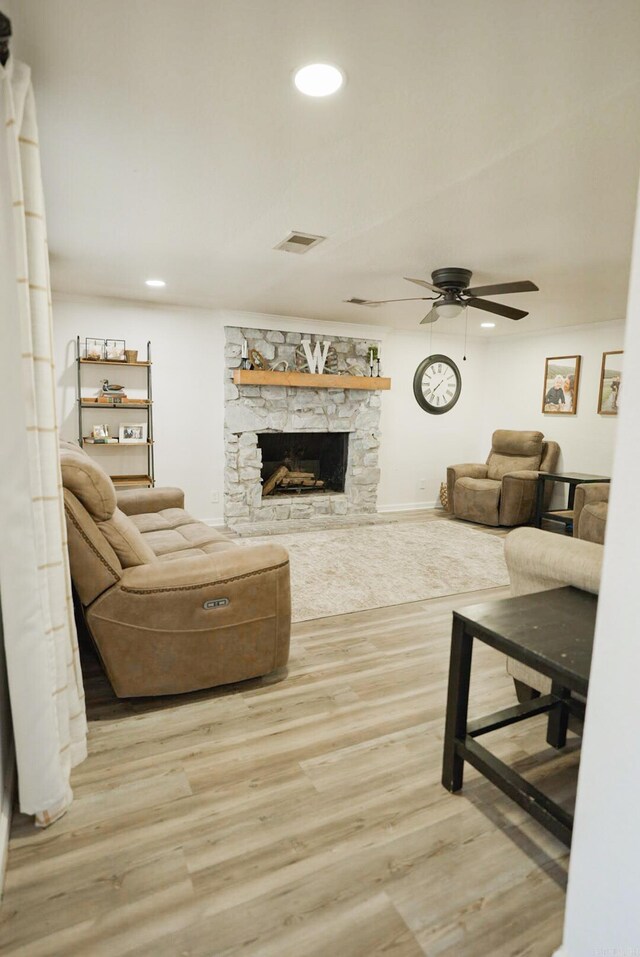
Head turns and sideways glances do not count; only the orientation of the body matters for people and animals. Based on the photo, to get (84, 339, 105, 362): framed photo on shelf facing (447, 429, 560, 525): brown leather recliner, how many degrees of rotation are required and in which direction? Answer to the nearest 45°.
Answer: approximately 90° to its left

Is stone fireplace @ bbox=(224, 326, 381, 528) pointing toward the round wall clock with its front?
no

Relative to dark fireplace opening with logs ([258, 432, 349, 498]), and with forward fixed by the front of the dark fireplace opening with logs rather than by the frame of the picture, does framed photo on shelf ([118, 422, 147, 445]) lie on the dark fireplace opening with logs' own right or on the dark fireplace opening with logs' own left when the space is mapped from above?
on the dark fireplace opening with logs' own right

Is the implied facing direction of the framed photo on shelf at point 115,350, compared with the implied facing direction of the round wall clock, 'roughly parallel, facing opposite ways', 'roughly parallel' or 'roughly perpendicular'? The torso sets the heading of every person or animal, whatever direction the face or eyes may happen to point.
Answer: roughly parallel

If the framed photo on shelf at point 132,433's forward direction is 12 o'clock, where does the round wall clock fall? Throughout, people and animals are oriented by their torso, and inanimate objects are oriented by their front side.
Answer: The round wall clock is roughly at 9 o'clock from the framed photo on shelf.

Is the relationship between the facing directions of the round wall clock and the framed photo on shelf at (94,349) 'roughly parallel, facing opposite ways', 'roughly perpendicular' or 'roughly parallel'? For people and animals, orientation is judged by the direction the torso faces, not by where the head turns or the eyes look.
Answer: roughly parallel

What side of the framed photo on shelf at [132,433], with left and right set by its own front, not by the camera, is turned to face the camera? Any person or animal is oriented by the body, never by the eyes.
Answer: front

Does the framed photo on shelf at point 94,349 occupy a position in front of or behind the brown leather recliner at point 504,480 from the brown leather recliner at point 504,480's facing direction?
in front

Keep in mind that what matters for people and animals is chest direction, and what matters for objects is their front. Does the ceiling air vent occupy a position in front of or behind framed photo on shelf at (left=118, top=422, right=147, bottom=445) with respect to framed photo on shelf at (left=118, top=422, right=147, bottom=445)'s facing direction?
in front

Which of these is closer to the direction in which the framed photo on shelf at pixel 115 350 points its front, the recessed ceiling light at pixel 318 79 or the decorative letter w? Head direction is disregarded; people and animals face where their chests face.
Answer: the recessed ceiling light

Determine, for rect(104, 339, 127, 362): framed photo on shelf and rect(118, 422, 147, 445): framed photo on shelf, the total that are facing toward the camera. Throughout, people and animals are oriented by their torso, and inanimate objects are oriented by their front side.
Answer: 2

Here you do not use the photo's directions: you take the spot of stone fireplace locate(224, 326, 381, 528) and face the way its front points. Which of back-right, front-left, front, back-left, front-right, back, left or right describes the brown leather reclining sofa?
front-right

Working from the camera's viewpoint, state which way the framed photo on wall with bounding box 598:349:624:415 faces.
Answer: facing the viewer and to the left of the viewer

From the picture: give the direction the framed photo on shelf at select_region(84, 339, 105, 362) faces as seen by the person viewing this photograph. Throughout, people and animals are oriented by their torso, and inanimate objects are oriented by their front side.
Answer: facing the viewer

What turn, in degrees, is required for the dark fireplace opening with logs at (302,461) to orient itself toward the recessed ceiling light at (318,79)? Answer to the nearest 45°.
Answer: approximately 45° to its right

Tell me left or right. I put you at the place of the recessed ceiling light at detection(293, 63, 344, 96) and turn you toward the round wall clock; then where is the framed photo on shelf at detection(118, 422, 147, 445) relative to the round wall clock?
left

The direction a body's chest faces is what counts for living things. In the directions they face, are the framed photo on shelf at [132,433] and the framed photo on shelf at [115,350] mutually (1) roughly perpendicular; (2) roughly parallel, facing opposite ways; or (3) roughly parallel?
roughly parallel
